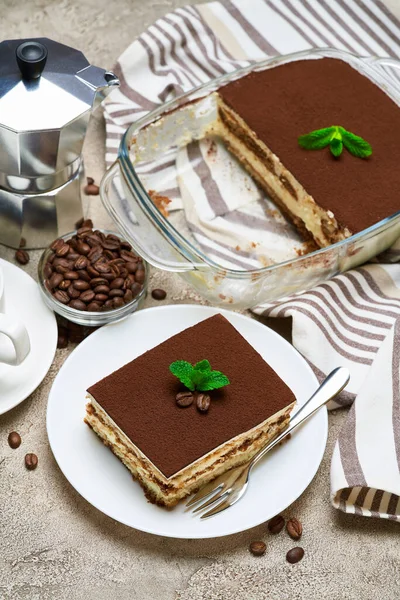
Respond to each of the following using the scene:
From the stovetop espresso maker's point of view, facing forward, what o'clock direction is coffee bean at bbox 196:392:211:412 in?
The coffee bean is roughly at 2 o'clock from the stovetop espresso maker.

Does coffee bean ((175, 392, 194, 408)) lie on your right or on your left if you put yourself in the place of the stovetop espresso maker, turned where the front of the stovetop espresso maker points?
on your right

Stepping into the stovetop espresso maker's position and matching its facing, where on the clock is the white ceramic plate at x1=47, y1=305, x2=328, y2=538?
The white ceramic plate is roughly at 2 o'clock from the stovetop espresso maker.

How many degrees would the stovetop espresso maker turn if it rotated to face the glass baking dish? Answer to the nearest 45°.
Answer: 0° — it already faces it

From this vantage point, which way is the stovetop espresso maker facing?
to the viewer's right
